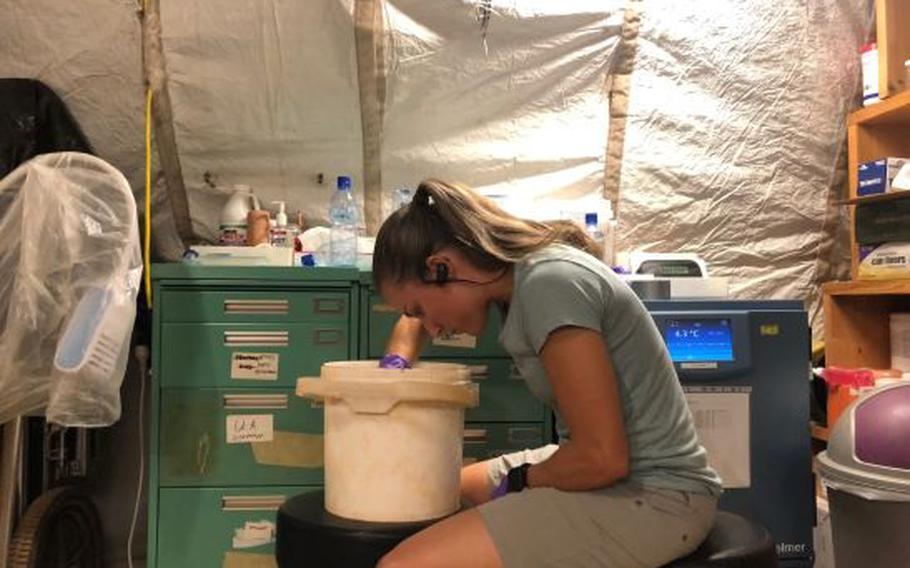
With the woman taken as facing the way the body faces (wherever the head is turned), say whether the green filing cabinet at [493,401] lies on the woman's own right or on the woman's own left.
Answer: on the woman's own right

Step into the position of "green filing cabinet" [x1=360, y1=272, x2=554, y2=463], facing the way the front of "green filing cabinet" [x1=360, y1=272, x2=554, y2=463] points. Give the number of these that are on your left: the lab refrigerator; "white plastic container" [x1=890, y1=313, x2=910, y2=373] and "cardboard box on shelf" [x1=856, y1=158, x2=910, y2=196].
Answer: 3

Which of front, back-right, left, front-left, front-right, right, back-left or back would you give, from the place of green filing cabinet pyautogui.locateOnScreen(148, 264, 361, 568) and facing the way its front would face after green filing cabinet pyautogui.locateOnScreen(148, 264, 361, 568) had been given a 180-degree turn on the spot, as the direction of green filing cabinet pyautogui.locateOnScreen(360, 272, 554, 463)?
right

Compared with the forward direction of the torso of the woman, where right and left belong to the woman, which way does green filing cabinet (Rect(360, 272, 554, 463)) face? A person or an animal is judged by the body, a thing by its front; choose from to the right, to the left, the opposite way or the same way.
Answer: to the left

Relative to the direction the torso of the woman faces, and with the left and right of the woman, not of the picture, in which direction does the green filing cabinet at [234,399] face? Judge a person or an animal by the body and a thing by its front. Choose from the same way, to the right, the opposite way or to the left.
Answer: to the left

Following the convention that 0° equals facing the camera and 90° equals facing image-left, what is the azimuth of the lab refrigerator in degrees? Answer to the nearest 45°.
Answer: approximately 0°

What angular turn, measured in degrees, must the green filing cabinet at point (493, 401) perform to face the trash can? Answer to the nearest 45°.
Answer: approximately 45° to its left

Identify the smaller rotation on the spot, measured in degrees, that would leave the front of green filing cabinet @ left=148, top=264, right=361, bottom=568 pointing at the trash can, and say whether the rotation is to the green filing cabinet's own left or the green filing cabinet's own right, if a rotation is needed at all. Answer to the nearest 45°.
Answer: approximately 45° to the green filing cabinet's own left

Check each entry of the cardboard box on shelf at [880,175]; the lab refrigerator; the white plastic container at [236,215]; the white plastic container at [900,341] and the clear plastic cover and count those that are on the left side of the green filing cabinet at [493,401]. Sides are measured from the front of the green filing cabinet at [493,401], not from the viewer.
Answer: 3

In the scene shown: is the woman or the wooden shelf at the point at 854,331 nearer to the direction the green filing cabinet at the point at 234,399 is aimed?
the woman

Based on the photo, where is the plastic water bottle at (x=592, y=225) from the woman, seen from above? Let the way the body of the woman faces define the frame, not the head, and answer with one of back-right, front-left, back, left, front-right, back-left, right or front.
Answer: right

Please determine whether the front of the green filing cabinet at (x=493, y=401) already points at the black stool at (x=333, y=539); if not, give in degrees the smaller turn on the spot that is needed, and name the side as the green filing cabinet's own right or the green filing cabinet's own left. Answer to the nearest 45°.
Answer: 0° — it already faces it

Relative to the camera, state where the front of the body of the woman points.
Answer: to the viewer's left

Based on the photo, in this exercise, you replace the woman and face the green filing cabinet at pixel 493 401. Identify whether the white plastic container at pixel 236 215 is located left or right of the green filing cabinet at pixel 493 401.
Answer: left

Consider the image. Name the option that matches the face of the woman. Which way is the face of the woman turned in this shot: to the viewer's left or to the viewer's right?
to the viewer's left

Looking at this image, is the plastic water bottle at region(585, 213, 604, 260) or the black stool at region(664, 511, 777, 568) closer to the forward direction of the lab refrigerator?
the black stool

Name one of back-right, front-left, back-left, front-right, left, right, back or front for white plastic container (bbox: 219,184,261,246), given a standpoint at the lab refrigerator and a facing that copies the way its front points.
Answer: right

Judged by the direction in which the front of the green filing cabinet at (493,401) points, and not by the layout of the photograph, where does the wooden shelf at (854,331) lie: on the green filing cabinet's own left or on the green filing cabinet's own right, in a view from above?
on the green filing cabinet's own left
